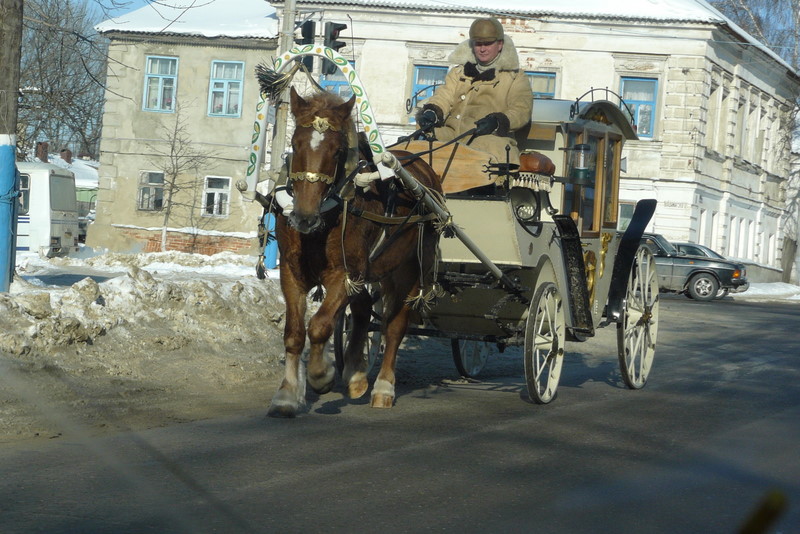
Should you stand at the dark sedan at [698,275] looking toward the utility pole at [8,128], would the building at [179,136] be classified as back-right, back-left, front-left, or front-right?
front-right

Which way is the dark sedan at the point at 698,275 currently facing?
to the viewer's right

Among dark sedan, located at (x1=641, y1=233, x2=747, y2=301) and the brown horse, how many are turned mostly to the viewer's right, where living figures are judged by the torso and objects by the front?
1

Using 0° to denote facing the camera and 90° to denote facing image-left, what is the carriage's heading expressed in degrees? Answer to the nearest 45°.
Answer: approximately 45°

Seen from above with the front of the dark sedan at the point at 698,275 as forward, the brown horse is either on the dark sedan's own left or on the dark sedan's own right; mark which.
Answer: on the dark sedan's own right

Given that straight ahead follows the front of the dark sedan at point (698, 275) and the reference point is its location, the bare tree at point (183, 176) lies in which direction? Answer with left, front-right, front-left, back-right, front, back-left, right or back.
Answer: back

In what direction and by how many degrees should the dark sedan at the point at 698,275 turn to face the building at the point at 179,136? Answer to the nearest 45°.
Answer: approximately 180°

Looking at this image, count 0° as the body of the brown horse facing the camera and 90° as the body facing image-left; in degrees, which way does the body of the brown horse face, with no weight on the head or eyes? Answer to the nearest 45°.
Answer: approximately 45°

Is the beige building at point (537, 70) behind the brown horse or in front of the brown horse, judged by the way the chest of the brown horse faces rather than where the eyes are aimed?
behind

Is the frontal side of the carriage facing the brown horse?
yes

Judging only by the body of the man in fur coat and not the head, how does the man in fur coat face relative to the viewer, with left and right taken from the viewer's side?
facing the viewer and to the left of the viewer

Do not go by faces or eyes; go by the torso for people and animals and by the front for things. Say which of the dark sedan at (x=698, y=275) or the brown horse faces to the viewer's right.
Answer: the dark sedan

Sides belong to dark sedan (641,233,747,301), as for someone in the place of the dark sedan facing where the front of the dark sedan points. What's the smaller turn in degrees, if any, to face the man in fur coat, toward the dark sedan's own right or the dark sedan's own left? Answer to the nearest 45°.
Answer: approximately 90° to the dark sedan's own right

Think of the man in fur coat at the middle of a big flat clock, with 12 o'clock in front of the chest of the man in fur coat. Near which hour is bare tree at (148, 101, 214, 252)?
The bare tree is roughly at 4 o'clock from the man in fur coat.

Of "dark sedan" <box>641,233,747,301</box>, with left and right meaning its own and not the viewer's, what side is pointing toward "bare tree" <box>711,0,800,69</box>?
left

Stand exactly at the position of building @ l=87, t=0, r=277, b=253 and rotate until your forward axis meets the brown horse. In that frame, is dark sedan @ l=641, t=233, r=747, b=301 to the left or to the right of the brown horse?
left

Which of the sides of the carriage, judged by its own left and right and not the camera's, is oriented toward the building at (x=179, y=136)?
right
